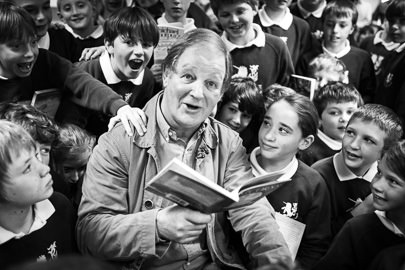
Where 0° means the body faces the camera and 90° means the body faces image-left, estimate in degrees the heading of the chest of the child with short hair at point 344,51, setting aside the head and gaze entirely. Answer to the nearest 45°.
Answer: approximately 0°

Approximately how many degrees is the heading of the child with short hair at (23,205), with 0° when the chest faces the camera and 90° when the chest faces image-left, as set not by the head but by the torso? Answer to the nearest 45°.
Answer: approximately 315°

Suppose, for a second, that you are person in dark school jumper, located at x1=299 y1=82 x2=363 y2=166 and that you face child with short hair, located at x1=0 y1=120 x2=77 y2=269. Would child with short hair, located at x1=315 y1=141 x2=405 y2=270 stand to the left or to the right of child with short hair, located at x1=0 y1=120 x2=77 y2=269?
left

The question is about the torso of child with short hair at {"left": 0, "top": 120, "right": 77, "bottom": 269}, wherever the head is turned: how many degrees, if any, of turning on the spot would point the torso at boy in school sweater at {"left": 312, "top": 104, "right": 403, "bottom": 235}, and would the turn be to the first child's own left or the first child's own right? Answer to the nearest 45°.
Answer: approximately 45° to the first child's own left

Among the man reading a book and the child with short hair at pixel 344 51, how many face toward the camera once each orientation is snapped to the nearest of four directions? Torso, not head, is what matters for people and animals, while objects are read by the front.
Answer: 2

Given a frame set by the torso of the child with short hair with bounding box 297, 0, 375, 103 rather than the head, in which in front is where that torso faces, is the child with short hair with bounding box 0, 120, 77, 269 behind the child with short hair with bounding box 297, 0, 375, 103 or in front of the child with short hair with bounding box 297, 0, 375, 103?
in front

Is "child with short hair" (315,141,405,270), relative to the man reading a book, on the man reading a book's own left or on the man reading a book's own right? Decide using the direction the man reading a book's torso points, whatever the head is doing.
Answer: on the man reading a book's own left

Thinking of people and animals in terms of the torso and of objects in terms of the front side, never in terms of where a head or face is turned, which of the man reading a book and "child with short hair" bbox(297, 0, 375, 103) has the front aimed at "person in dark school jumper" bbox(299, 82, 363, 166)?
the child with short hair

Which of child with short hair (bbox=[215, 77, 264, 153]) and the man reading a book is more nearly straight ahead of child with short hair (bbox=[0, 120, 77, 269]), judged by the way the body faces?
the man reading a book
